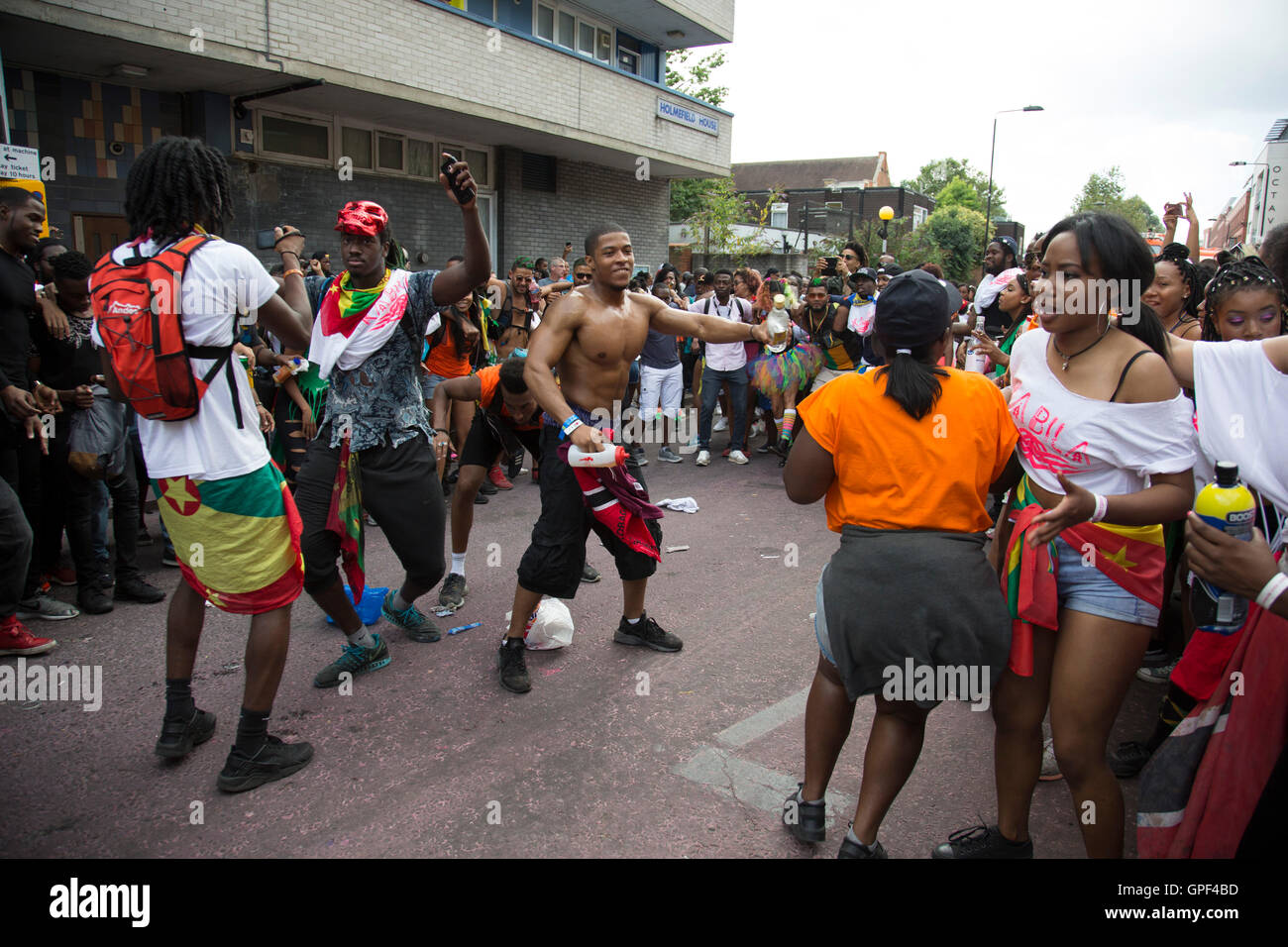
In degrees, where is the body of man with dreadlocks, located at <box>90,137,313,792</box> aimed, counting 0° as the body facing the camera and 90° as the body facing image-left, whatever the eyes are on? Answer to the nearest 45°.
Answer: approximately 225°

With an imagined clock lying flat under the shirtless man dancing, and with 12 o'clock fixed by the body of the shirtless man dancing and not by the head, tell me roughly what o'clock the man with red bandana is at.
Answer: The man with red bandana is roughly at 4 o'clock from the shirtless man dancing.

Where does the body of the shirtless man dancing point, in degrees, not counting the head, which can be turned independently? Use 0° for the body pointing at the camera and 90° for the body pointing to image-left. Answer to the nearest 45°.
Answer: approximately 315°

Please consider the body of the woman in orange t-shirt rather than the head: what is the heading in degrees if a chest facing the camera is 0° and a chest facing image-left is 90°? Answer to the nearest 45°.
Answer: approximately 180°

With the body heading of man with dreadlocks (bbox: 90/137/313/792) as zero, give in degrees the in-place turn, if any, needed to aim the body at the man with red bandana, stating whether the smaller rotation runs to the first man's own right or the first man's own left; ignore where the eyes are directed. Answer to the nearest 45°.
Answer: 0° — they already face them

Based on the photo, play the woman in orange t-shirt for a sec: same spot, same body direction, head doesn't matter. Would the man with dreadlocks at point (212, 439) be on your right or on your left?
on your left

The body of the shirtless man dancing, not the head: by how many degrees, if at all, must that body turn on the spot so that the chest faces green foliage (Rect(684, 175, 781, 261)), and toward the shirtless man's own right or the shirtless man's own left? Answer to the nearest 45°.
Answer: approximately 135° to the shirtless man's own left
